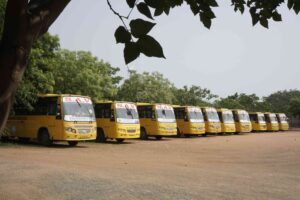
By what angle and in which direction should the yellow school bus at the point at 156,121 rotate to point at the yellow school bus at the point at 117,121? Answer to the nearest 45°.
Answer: approximately 90° to its right

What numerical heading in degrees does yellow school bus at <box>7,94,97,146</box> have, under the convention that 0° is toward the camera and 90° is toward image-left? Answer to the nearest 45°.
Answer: approximately 315°

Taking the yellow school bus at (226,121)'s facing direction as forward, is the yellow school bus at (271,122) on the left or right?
on its left

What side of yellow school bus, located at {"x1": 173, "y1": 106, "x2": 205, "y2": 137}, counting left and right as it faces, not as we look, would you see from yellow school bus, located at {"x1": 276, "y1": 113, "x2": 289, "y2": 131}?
left

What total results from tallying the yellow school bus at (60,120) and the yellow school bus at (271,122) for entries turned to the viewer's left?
0

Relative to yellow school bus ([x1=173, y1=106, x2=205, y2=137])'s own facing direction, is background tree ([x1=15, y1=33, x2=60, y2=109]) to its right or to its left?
on its right

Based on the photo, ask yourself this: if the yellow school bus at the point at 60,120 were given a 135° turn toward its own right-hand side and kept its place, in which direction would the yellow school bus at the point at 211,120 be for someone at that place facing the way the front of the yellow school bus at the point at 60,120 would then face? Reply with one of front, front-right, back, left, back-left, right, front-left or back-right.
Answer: back-right

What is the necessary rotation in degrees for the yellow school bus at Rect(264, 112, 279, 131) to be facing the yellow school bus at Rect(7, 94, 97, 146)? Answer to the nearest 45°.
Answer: approximately 45° to its right

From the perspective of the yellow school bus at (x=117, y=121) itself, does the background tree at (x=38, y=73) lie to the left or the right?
on its right

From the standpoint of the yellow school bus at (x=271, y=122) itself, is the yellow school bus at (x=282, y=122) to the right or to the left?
on its left
